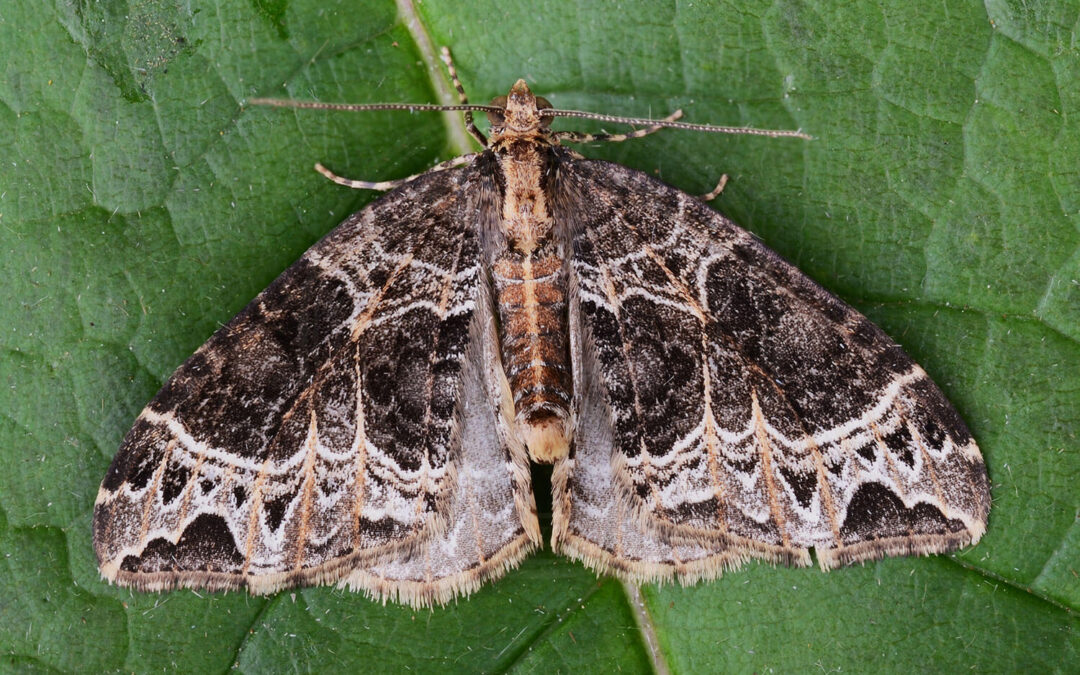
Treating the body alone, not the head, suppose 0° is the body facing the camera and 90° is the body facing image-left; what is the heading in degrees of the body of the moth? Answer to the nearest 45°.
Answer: approximately 180°
